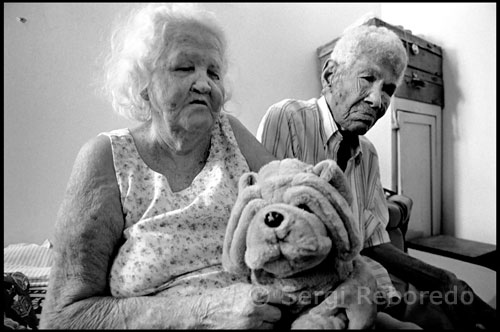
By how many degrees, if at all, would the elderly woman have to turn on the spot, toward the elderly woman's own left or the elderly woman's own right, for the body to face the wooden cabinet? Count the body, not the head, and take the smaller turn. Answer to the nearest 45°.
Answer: approximately 90° to the elderly woman's own left

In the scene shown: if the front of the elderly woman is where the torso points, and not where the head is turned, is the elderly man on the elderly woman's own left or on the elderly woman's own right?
on the elderly woman's own left

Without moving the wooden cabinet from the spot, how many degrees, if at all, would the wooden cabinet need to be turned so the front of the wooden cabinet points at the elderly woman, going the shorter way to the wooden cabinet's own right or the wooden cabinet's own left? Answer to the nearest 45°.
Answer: approximately 90° to the wooden cabinet's own right

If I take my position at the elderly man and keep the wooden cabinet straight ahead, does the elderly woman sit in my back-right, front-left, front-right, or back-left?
back-left

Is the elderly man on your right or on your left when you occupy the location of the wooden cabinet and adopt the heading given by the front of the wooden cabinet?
on your right

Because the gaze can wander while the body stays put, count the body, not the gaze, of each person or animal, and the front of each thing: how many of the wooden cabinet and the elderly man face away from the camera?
0

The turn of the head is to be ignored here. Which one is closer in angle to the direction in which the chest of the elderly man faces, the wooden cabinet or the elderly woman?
the elderly woman

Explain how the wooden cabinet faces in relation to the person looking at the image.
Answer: facing the viewer and to the right of the viewer

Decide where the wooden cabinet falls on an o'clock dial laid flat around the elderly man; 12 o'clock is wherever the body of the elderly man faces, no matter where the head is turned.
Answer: The wooden cabinet is roughly at 8 o'clock from the elderly man.

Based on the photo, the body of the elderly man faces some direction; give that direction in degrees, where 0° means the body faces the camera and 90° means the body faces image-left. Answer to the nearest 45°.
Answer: approximately 315°

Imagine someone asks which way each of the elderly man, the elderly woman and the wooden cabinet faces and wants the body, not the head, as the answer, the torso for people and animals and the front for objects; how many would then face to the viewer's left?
0

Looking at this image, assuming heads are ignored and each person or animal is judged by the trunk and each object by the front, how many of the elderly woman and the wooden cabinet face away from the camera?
0
